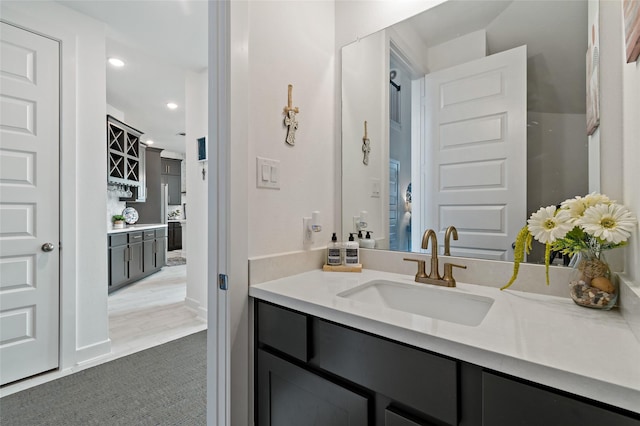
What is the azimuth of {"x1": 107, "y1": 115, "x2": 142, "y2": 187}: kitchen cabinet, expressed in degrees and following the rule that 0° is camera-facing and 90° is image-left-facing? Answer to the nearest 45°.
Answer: approximately 315°

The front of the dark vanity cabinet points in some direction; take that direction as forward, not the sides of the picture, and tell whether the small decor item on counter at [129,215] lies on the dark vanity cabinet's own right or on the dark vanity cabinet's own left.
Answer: on the dark vanity cabinet's own right

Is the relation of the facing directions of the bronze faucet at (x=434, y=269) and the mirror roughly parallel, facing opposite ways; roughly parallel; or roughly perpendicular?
roughly parallel

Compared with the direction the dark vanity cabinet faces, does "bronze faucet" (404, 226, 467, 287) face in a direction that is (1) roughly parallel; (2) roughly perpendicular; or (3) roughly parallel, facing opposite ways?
roughly parallel

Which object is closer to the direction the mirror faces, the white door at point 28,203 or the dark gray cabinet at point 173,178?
the white door

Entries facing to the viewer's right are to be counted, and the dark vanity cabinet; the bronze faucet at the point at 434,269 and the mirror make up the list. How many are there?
0

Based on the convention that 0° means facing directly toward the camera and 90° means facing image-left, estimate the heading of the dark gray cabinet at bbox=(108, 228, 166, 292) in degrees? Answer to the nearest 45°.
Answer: approximately 315°

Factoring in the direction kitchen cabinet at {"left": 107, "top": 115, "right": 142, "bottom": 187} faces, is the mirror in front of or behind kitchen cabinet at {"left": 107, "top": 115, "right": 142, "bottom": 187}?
in front

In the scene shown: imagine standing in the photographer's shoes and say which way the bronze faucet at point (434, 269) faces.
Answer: facing the viewer and to the left of the viewer

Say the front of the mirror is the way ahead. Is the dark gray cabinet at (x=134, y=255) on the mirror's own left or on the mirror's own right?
on the mirror's own right

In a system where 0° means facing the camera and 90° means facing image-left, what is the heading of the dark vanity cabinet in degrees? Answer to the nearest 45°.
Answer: approximately 45°
